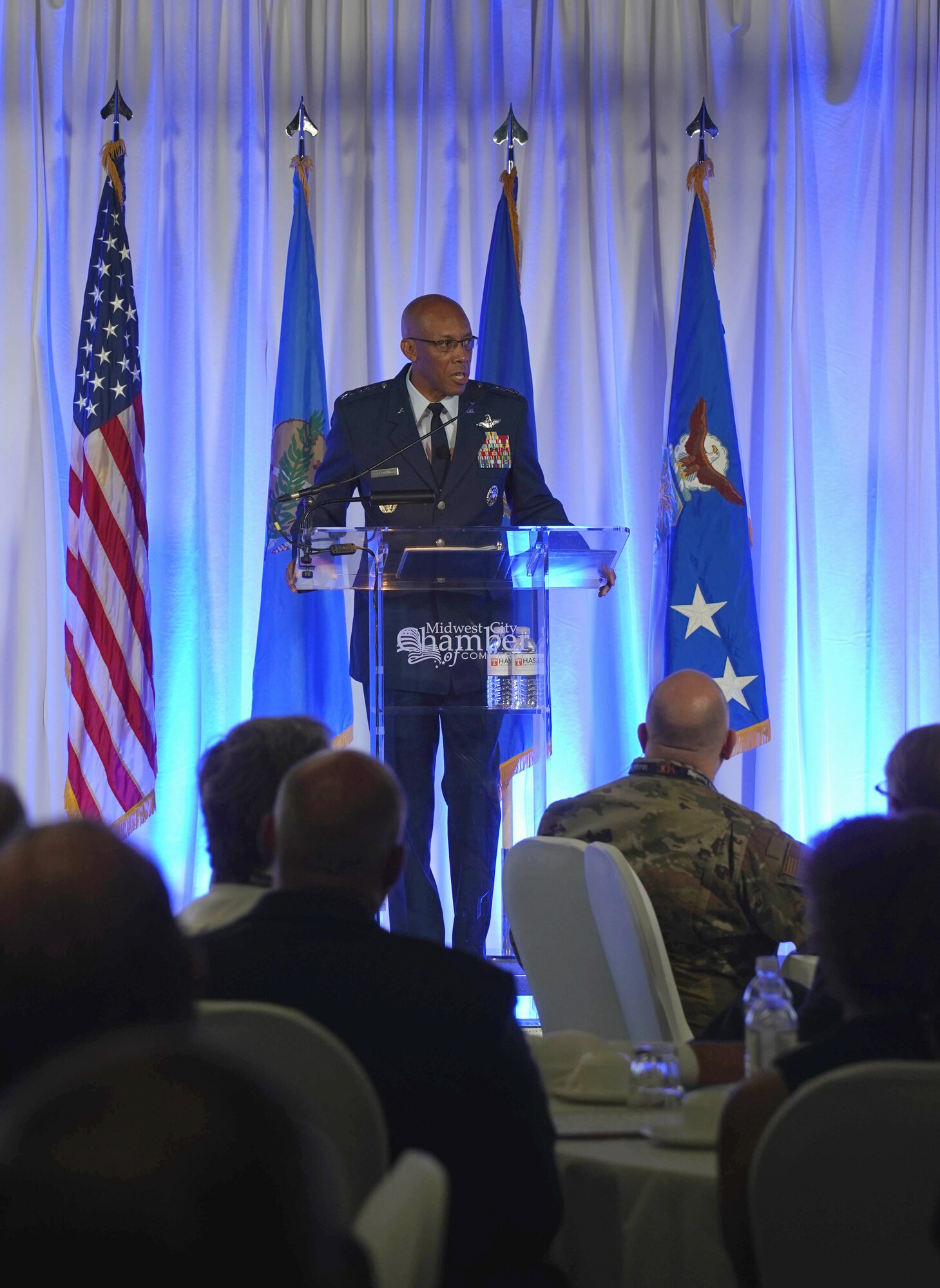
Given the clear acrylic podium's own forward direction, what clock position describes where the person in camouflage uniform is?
The person in camouflage uniform is roughly at 11 o'clock from the clear acrylic podium.

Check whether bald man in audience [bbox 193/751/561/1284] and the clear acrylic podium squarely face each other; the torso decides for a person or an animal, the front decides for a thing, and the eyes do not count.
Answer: yes

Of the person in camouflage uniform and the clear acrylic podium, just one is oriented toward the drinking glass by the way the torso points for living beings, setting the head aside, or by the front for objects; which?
the clear acrylic podium

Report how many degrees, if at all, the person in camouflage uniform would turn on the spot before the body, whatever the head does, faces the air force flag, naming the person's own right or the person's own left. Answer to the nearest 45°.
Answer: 0° — they already face it

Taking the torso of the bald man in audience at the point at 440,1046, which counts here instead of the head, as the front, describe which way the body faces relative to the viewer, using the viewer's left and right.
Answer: facing away from the viewer

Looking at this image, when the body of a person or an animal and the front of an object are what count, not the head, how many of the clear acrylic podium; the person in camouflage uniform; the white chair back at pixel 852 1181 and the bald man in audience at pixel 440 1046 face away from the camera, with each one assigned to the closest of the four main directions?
3

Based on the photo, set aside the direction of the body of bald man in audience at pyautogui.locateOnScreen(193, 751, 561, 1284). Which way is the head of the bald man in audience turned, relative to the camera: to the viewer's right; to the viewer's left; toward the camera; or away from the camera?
away from the camera

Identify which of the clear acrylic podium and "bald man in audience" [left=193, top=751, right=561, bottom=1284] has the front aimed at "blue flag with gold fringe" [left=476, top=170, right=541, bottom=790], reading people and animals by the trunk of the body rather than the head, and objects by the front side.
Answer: the bald man in audience

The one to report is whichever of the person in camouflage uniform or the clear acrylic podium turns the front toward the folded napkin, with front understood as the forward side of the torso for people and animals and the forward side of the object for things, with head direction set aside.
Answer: the clear acrylic podium

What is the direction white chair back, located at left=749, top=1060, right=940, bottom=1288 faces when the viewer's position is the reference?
facing away from the viewer

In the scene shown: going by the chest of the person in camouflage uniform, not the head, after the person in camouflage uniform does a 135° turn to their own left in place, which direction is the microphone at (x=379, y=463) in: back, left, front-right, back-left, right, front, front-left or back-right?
right

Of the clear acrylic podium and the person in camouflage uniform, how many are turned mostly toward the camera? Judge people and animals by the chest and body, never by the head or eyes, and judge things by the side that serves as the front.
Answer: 1

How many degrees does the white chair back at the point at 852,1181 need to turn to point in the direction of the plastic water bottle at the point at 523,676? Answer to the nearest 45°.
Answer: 0° — it already faces it

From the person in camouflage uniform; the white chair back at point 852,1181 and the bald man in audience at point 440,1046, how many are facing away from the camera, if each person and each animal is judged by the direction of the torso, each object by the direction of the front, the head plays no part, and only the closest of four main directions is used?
3

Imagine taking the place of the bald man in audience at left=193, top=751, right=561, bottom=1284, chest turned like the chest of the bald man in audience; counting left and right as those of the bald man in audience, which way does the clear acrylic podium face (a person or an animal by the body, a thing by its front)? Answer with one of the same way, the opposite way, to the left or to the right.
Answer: the opposite way
